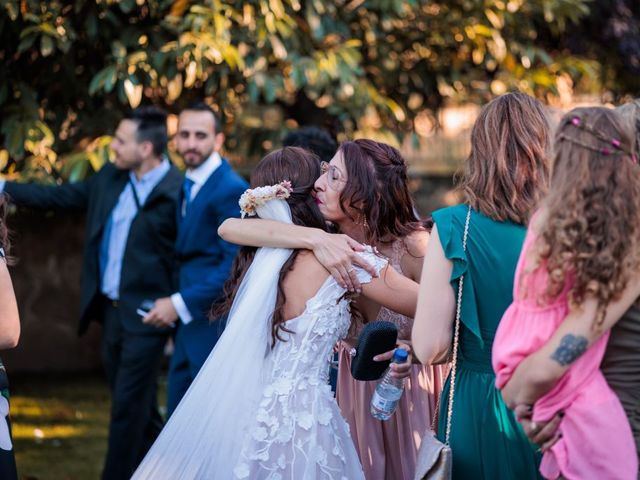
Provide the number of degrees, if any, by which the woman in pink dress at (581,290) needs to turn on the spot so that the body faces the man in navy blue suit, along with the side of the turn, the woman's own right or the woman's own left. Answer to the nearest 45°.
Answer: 0° — they already face them

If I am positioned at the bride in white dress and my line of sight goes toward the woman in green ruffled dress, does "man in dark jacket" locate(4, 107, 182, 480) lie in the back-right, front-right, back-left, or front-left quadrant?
back-left

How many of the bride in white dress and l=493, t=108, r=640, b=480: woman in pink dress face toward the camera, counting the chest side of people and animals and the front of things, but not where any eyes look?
0

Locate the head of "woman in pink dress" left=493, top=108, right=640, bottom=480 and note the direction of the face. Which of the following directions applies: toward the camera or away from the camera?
away from the camera

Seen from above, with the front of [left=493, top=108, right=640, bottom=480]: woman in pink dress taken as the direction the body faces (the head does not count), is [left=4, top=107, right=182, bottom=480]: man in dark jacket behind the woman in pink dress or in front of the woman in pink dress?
in front

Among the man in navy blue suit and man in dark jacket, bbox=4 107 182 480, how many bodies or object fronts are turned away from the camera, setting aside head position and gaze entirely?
0

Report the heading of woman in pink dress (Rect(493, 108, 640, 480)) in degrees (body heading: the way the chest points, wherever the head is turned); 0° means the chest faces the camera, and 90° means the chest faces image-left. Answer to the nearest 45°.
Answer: approximately 135°

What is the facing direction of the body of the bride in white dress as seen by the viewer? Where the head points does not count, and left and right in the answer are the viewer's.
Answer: facing away from the viewer and to the right of the viewer

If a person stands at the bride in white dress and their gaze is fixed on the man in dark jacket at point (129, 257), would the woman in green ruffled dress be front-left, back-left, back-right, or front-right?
back-right

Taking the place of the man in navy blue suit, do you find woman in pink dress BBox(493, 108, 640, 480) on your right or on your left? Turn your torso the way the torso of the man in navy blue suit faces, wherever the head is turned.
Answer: on your left

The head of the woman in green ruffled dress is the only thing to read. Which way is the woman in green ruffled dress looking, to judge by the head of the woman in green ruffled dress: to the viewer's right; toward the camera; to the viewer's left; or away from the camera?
away from the camera

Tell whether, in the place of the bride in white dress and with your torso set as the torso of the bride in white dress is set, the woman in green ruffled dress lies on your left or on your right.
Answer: on your right
